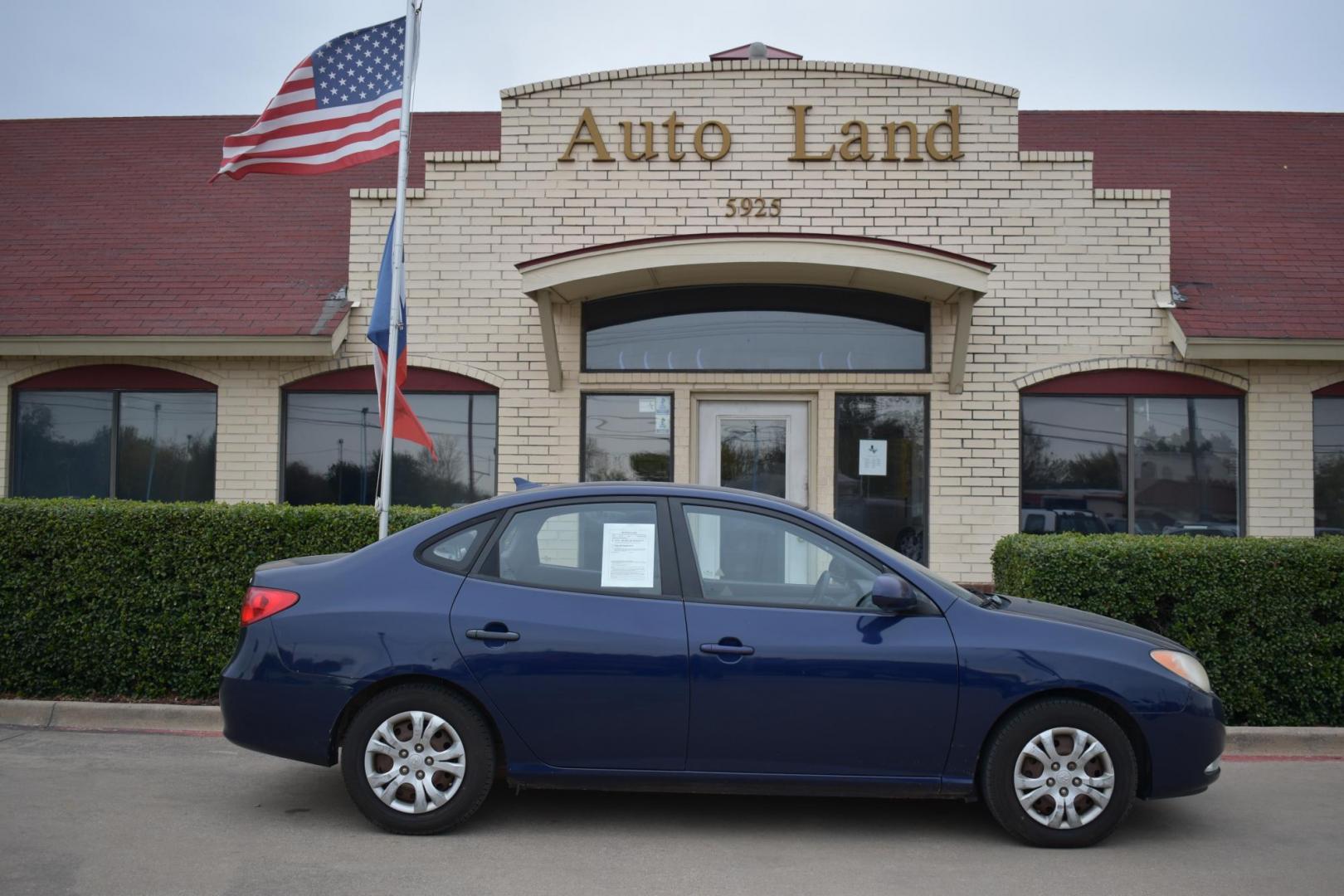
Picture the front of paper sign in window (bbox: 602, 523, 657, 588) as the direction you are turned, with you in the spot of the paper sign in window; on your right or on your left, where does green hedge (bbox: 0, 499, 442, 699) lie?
on your right

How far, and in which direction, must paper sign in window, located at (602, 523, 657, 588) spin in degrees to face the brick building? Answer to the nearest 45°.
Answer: approximately 180°

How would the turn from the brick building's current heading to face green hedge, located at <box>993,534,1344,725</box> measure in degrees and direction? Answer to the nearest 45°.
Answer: approximately 45° to its left

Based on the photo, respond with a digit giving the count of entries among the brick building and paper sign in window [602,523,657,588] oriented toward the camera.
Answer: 2

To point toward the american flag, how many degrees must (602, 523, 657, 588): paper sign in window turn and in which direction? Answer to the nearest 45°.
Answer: approximately 135° to its right

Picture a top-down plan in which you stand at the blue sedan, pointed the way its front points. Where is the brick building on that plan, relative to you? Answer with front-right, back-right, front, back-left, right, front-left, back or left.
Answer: left

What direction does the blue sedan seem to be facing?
to the viewer's right

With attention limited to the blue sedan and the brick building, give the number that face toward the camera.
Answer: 1

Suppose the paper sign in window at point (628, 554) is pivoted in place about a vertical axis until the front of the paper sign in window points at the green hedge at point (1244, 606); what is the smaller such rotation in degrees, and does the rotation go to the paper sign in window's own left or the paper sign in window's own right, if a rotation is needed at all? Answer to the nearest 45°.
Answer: approximately 135° to the paper sign in window's own left

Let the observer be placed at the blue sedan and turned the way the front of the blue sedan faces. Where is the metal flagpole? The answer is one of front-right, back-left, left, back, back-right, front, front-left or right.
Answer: back-left

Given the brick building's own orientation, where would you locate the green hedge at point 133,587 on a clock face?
The green hedge is roughly at 2 o'clock from the brick building.

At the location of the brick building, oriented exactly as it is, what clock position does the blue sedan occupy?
The blue sedan is roughly at 12 o'clock from the brick building.
